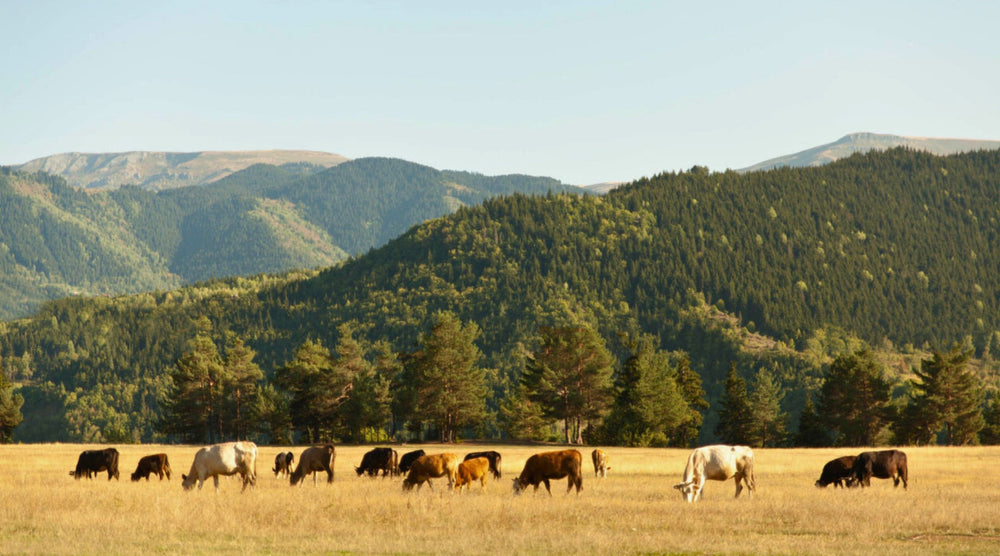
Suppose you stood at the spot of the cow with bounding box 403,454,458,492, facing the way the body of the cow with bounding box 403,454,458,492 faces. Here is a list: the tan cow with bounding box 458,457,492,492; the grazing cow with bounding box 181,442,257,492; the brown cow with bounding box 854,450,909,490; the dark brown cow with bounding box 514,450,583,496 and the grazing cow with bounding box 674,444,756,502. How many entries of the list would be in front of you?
1

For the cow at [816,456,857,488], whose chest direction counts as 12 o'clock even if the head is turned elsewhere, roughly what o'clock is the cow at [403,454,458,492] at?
the cow at [403,454,458,492] is roughly at 11 o'clock from the cow at [816,456,857,488].

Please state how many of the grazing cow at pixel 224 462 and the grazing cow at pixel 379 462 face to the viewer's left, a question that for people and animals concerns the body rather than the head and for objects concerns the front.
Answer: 2

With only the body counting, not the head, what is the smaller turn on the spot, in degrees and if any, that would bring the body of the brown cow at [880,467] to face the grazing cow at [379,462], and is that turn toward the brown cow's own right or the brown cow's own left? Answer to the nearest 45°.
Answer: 0° — it already faces it

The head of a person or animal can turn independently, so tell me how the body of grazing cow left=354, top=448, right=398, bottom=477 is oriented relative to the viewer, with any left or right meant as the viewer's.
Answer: facing to the left of the viewer

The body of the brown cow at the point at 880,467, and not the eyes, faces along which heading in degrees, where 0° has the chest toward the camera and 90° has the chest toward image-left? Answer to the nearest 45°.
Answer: approximately 90°

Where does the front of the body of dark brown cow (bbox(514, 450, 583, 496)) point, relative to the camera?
to the viewer's left

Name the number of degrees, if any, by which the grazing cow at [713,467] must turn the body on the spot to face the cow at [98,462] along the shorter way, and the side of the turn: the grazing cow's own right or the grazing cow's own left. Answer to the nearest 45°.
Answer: approximately 45° to the grazing cow's own right

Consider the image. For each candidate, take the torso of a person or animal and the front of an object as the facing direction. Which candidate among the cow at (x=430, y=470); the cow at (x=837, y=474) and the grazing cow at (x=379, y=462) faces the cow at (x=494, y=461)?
the cow at (x=837, y=474)

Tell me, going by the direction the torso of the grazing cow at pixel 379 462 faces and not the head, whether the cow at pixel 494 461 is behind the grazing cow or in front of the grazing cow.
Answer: behind

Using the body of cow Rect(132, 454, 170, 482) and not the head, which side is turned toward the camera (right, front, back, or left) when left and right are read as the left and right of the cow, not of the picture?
left
